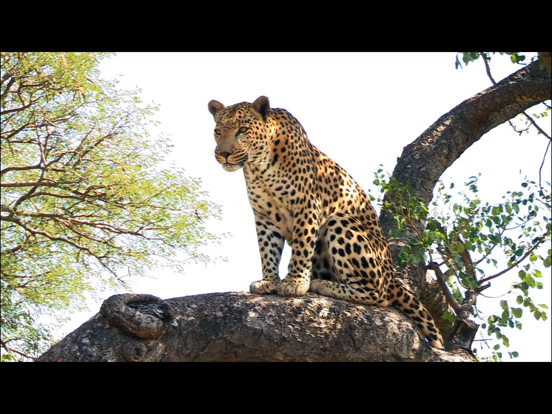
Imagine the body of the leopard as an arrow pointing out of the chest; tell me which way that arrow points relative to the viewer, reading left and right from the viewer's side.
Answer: facing the viewer and to the left of the viewer
